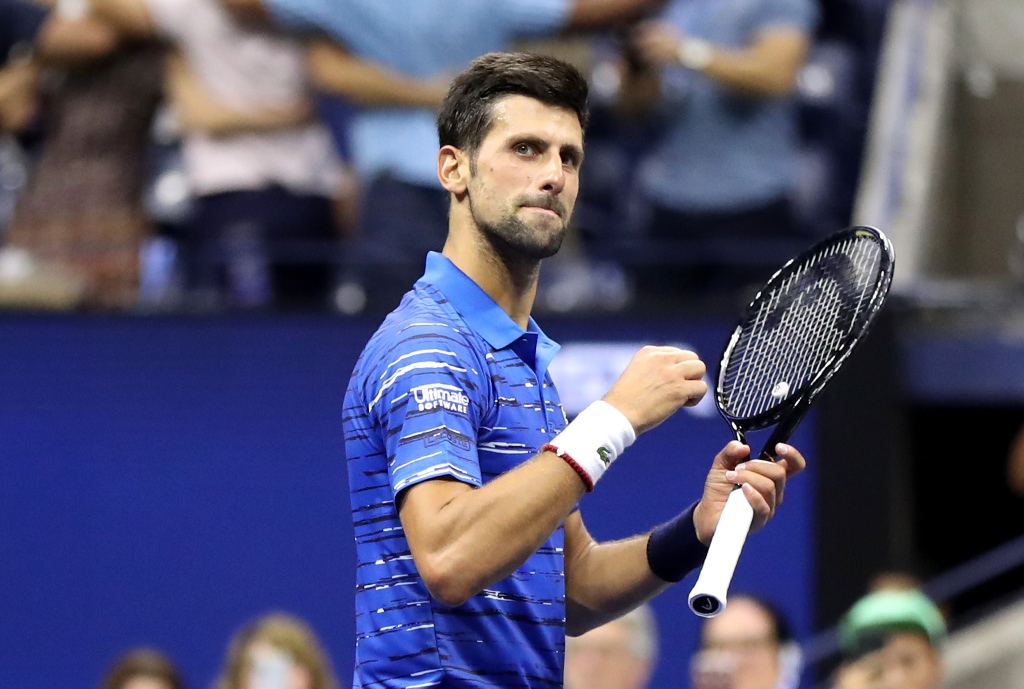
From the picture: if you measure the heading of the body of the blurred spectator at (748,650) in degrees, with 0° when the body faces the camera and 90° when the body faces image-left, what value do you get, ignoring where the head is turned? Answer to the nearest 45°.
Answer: approximately 45°

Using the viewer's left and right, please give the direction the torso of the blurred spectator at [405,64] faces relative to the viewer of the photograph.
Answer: facing the viewer

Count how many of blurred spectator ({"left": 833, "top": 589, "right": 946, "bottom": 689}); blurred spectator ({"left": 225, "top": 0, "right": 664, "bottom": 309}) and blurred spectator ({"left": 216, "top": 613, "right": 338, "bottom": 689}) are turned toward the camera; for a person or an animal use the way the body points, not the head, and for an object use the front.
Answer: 3

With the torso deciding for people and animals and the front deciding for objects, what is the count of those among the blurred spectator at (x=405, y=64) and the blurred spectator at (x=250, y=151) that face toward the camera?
2

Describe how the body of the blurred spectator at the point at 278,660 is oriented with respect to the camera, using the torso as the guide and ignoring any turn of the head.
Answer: toward the camera

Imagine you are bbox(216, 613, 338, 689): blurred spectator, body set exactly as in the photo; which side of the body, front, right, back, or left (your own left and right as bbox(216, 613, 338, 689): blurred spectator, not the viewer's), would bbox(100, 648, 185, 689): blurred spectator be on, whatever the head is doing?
right

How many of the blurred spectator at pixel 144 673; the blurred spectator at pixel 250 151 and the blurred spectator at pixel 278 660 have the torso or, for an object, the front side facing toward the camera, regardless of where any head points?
3

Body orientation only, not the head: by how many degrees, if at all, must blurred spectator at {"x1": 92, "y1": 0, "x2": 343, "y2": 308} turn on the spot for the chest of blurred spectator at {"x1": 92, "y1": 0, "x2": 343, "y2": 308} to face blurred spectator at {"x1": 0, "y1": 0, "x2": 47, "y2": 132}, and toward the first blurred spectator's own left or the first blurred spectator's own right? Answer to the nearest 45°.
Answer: approximately 90° to the first blurred spectator's own right

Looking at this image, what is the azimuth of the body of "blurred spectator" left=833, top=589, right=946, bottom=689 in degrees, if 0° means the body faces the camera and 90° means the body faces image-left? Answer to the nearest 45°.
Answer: approximately 0°
